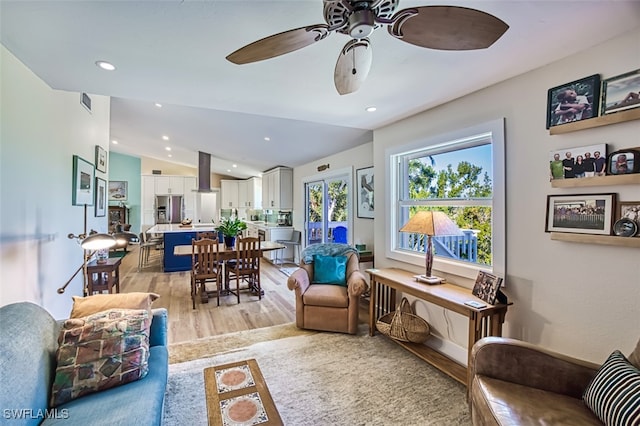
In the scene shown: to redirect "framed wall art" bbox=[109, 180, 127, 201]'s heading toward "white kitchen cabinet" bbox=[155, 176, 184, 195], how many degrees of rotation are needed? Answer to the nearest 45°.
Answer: approximately 90° to its left

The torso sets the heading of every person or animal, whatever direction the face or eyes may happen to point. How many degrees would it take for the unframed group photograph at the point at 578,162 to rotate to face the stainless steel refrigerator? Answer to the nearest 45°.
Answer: approximately 45° to its right

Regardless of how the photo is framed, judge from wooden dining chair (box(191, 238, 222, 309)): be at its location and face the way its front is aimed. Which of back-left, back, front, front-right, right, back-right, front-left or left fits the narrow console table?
back-right

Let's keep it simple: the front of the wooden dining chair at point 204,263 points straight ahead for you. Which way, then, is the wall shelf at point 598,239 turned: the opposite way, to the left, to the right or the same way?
to the left

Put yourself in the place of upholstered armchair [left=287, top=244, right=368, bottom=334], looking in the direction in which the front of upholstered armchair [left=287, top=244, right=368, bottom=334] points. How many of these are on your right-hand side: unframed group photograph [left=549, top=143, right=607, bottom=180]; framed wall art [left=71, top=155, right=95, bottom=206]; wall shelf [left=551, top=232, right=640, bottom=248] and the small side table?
2

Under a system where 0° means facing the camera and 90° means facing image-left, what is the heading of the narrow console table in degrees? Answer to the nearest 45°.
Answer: approximately 45°

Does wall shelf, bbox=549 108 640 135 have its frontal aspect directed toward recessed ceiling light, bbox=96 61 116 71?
yes

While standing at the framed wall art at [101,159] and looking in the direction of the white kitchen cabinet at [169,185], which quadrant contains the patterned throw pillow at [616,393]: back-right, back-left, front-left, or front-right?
back-right

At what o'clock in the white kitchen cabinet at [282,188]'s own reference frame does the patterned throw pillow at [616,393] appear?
The patterned throw pillow is roughly at 10 o'clock from the white kitchen cabinet.

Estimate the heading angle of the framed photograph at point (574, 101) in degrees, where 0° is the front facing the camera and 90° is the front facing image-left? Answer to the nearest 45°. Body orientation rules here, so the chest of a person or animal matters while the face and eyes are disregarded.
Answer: approximately 45°
